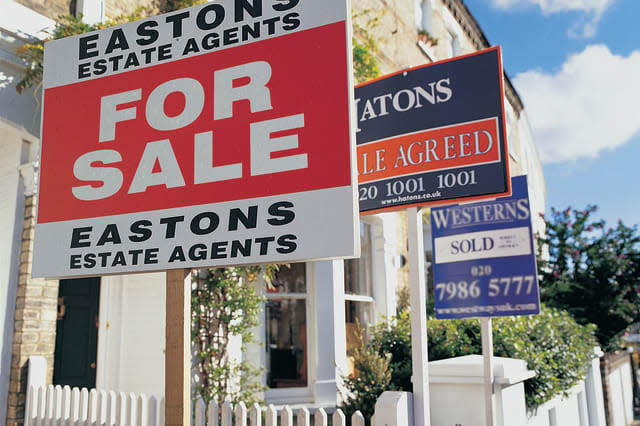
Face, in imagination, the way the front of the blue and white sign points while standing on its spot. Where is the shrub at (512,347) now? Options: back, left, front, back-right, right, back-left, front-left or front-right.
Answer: back

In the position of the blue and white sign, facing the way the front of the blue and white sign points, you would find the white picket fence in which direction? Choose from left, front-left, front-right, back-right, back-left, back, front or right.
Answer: front-right

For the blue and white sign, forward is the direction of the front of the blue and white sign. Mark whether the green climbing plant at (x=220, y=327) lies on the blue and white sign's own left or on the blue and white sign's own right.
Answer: on the blue and white sign's own right

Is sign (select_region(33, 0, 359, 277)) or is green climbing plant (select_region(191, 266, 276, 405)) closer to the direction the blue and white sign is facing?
the sign

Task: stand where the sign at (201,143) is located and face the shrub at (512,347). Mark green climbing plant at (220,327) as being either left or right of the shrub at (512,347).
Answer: left

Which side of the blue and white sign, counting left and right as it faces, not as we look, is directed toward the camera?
front

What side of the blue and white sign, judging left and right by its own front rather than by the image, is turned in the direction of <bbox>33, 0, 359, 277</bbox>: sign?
front

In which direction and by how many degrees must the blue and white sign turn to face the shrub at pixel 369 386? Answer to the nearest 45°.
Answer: approximately 90° to its right

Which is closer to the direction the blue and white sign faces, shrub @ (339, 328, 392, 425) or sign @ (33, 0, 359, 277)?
the sign
